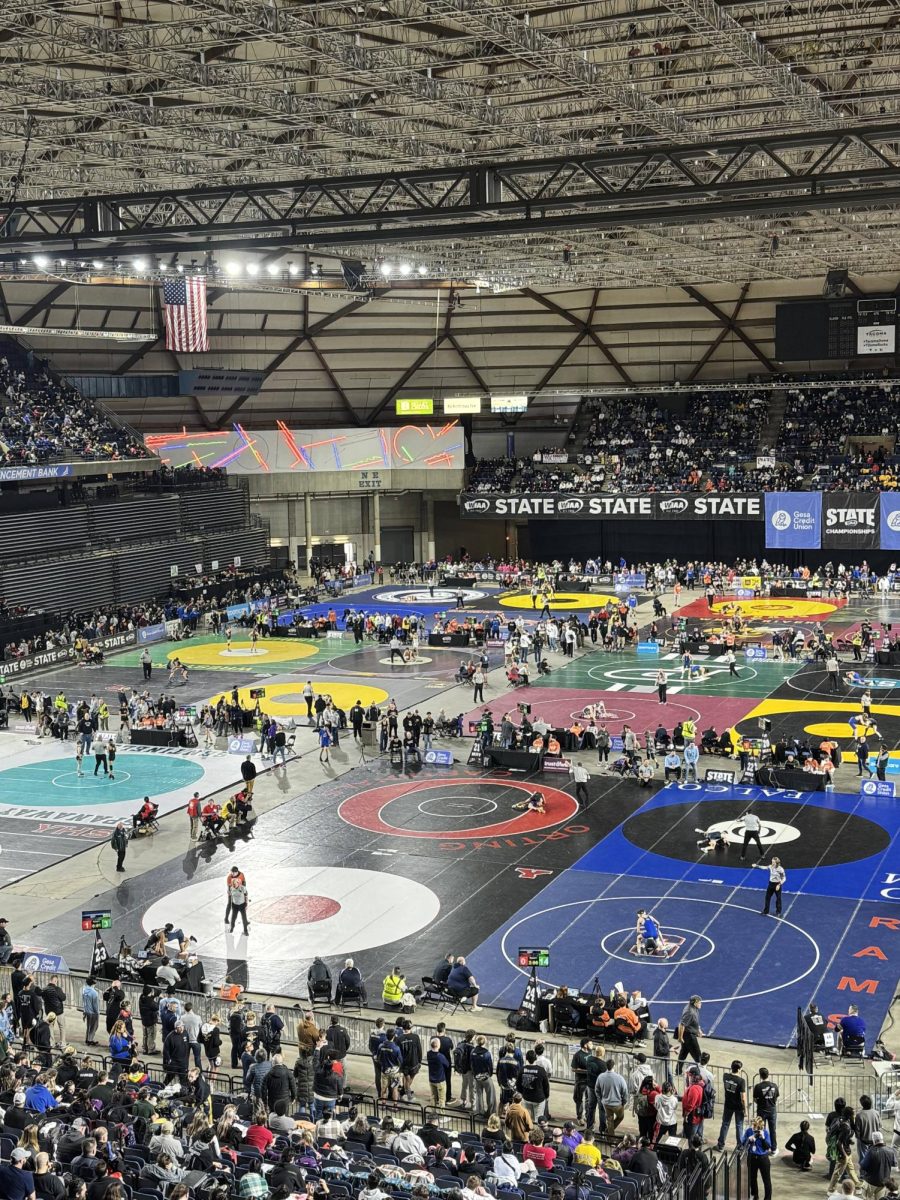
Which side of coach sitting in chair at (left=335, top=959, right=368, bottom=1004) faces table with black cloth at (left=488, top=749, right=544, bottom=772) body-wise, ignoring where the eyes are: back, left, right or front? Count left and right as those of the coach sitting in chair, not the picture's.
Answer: front

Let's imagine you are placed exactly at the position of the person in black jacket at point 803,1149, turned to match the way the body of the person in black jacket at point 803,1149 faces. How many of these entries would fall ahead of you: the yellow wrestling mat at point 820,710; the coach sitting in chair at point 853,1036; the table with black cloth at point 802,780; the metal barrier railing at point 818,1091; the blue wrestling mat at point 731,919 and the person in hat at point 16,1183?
5

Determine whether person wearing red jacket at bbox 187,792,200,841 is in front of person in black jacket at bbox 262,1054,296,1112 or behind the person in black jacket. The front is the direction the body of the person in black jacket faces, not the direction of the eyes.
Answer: in front

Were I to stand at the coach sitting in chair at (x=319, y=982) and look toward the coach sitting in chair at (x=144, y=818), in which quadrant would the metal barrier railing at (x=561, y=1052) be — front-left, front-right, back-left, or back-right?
back-right

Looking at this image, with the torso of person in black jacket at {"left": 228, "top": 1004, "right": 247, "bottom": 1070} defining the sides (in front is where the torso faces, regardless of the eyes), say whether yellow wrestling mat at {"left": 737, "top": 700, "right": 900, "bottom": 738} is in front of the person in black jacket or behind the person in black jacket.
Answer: in front

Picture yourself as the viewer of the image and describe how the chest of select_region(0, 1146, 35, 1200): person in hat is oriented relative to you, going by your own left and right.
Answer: facing away from the viewer and to the right of the viewer

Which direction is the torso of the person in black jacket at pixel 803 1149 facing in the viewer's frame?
away from the camera

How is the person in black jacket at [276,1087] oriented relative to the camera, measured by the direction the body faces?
away from the camera

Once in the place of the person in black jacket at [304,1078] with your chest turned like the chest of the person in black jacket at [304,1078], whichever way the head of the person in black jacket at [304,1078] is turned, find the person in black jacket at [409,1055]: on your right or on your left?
on your right

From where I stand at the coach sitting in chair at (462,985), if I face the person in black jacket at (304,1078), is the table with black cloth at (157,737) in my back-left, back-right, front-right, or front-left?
back-right

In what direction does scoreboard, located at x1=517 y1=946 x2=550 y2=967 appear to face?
toward the camera

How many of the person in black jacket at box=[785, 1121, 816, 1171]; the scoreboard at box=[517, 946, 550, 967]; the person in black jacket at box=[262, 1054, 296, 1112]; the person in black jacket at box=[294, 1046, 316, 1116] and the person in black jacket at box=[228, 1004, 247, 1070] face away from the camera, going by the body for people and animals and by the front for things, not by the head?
4

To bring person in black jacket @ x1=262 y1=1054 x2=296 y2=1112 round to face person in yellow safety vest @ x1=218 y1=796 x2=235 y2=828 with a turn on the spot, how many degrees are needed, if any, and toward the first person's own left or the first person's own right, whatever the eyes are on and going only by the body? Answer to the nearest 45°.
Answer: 0° — they already face them

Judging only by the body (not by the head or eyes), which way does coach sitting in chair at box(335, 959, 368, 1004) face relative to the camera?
away from the camera

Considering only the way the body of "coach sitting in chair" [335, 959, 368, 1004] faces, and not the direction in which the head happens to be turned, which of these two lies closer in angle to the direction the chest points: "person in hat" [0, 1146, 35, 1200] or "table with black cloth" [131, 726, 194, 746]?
the table with black cloth

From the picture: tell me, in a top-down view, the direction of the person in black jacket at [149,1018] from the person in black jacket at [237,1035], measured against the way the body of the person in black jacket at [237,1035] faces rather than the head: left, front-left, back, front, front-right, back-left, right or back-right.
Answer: front-left

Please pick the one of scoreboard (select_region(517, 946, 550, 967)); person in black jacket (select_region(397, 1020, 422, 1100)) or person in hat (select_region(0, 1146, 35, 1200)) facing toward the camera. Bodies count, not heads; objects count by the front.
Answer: the scoreboard

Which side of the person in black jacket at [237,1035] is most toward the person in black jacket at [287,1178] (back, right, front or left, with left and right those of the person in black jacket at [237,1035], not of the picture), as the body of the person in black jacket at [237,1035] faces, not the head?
back

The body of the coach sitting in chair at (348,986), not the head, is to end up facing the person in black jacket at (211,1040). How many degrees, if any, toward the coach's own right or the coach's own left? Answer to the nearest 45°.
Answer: approximately 135° to the coach's own left

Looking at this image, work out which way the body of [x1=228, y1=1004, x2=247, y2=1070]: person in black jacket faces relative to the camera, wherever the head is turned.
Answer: away from the camera

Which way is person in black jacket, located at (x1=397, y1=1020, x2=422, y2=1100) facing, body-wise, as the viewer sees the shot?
away from the camera

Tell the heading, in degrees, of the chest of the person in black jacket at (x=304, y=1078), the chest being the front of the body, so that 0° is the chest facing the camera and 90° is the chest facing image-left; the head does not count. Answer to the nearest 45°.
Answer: approximately 180°
